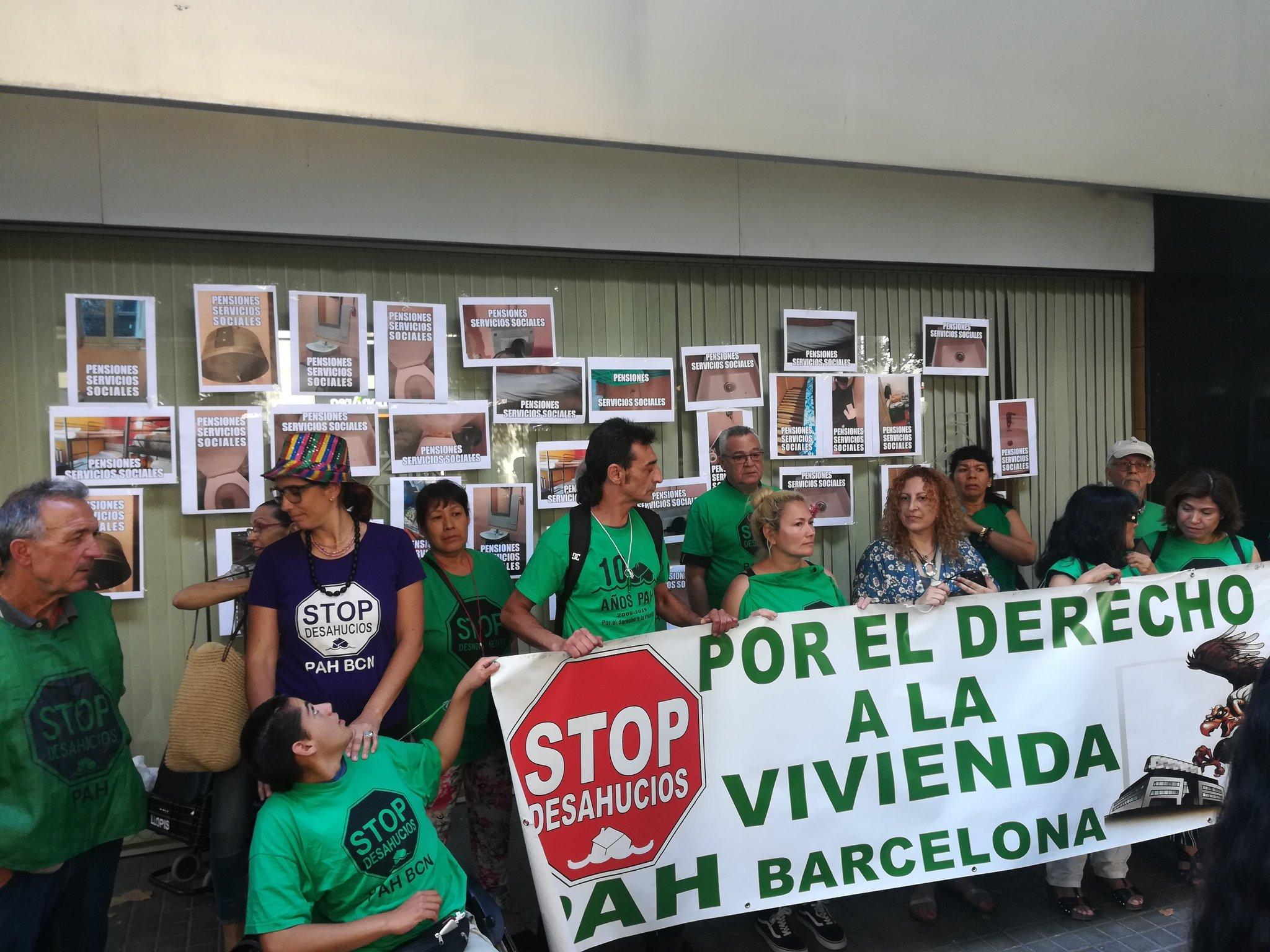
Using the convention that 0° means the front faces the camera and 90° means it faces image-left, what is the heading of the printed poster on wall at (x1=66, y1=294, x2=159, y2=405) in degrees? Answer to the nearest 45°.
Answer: approximately 0°

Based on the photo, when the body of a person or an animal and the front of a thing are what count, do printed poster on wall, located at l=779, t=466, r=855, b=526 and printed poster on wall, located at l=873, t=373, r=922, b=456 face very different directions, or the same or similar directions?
same or similar directions

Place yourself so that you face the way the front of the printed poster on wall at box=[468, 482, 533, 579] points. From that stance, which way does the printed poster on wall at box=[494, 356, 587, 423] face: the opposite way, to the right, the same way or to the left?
the same way

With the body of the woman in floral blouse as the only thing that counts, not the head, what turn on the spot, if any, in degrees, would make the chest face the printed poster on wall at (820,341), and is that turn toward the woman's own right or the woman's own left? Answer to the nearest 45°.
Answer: approximately 180°

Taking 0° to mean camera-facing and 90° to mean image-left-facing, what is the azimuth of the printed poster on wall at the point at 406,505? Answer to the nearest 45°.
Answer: approximately 0°

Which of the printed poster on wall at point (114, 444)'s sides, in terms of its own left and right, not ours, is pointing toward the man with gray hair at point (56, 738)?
front

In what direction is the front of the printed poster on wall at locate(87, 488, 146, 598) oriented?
toward the camera

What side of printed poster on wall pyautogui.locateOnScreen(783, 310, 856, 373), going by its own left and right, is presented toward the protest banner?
front

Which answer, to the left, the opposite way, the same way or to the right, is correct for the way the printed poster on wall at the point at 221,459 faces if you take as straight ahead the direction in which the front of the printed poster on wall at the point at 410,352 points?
the same way

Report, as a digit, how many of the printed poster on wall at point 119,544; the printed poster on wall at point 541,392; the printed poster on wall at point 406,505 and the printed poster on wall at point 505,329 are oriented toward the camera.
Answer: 4

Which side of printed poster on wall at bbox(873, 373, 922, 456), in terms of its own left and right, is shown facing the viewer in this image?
front

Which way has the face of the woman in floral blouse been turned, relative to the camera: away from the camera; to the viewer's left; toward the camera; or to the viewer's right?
toward the camera

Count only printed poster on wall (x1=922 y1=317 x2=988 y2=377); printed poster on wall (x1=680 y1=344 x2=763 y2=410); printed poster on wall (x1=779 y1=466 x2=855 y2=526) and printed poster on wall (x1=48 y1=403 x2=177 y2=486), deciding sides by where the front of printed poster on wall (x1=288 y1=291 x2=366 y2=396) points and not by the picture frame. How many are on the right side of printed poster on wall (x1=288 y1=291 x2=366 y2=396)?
1

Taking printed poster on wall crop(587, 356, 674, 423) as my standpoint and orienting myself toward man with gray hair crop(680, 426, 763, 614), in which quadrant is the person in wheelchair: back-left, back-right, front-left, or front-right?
front-right

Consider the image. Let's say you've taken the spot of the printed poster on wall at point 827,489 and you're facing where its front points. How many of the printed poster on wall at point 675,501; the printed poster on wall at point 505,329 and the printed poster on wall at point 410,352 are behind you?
0

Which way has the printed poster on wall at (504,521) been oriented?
toward the camera
